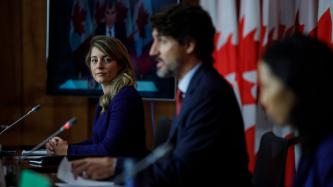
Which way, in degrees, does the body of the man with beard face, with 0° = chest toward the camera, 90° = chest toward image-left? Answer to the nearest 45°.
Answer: approximately 90°

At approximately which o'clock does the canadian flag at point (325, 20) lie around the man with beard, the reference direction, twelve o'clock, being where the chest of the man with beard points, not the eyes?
The canadian flag is roughly at 4 o'clock from the man with beard.

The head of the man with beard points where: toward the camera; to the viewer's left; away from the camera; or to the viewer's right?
to the viewer's left

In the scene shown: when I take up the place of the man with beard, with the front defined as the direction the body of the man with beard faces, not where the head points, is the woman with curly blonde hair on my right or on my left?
on my right
